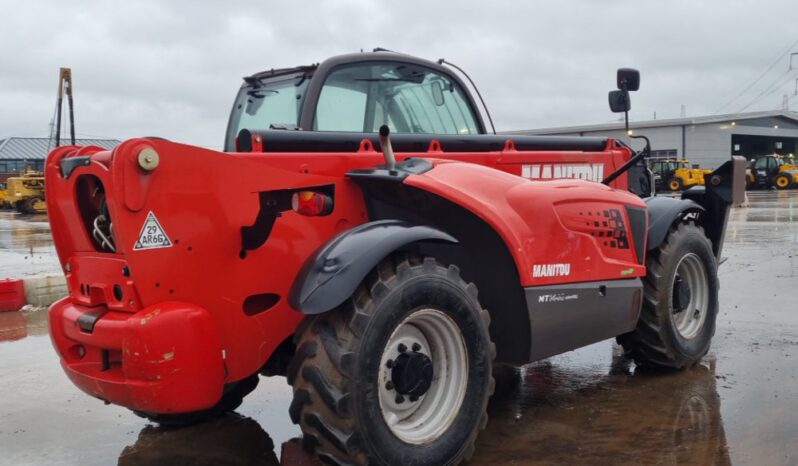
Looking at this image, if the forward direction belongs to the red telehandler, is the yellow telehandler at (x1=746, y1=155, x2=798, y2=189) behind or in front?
in front

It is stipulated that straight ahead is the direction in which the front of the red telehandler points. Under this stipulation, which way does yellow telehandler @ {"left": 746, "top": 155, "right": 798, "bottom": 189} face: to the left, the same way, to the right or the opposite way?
the opposite way

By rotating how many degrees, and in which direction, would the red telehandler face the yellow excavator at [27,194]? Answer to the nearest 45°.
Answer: approximately 90° to its left

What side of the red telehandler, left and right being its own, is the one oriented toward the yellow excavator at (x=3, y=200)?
left

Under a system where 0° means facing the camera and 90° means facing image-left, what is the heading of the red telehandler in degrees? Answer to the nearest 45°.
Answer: approximately 225°
